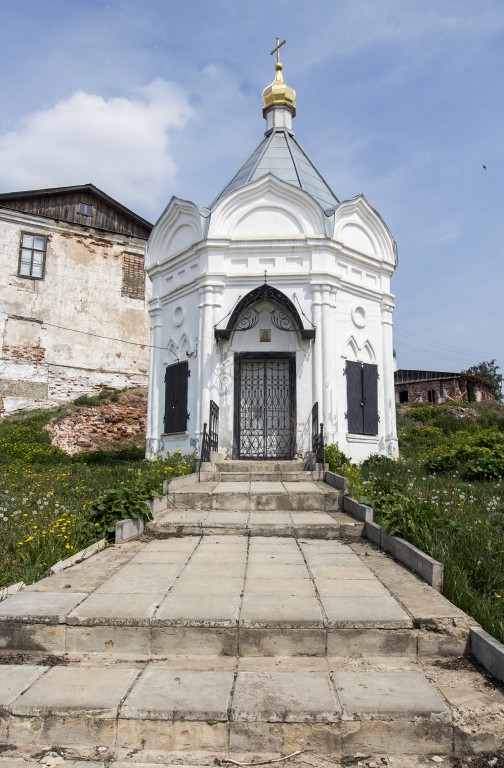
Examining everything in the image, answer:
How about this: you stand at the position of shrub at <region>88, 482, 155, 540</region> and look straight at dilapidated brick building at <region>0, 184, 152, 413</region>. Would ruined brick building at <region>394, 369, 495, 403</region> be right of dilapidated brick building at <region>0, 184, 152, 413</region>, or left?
right

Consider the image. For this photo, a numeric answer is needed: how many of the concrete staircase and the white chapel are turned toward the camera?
2

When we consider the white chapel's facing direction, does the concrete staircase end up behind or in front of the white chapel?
in front

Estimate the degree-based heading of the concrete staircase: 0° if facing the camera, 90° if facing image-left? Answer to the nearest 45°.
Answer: approximately 0°

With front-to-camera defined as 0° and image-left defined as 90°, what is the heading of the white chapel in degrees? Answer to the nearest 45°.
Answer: approximately 0°

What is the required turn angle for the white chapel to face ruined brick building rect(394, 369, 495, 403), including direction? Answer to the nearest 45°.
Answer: approximately 135° to its left

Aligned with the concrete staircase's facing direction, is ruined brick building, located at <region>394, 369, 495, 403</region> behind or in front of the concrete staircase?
behind

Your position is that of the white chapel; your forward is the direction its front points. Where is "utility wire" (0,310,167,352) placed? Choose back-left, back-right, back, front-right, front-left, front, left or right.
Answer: back-right

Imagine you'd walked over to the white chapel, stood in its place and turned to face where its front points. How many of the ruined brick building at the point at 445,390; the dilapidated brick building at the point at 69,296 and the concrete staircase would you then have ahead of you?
1
